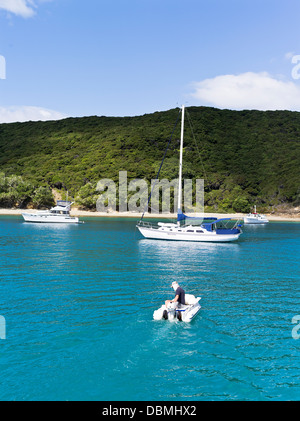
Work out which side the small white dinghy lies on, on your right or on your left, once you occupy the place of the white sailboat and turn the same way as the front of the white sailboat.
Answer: on your left

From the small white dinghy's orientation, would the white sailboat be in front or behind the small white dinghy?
in front

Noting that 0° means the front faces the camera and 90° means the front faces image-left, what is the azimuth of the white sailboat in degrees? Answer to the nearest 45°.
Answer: approximately 90°

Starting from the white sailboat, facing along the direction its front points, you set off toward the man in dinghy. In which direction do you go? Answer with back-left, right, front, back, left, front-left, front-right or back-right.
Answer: left

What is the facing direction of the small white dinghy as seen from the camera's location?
facing away from the viewer and to the right of the viewer
